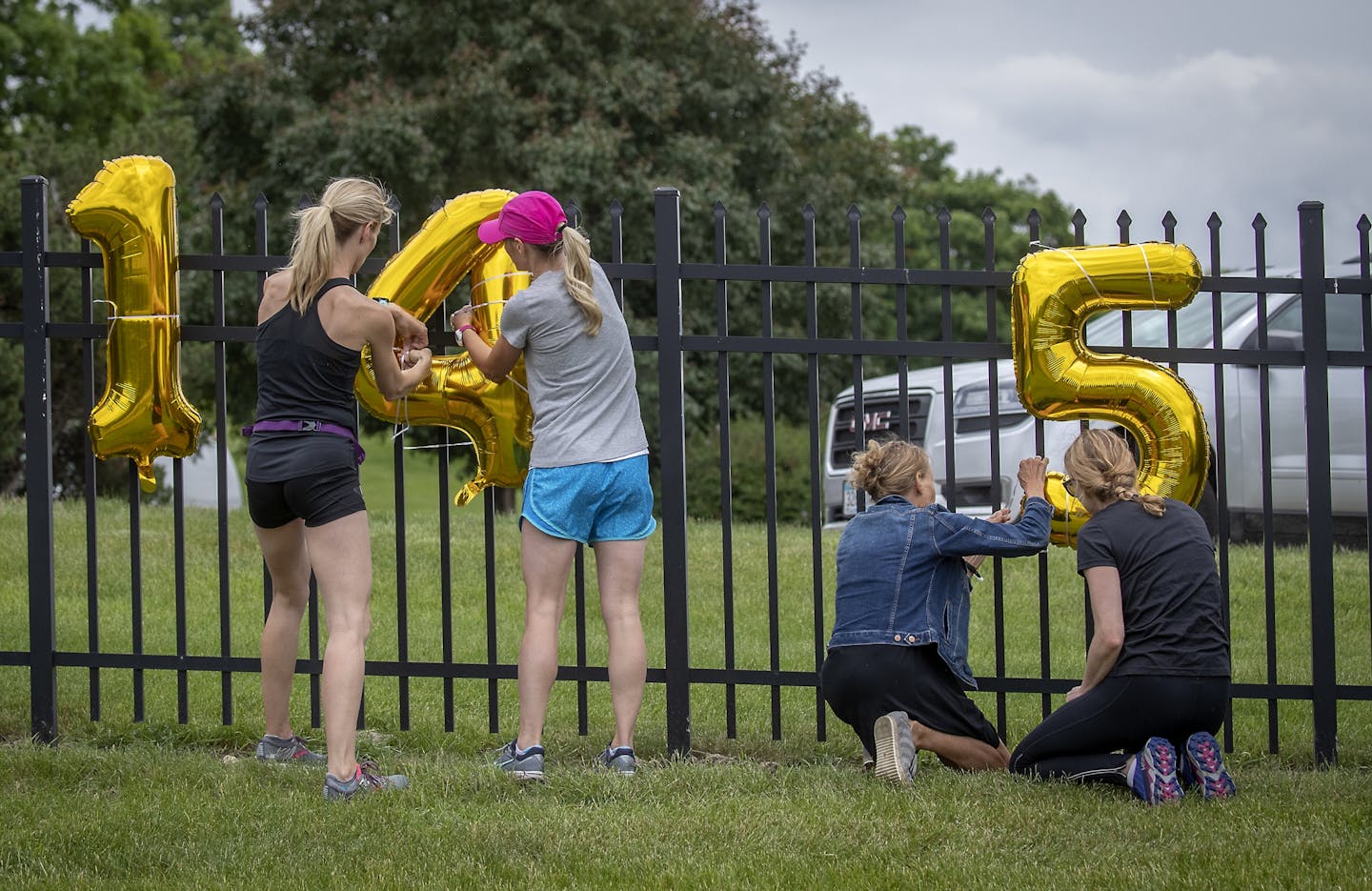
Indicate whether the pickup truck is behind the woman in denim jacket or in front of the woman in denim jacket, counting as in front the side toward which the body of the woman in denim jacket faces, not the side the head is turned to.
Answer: in front

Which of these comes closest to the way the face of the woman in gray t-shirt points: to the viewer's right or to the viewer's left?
to the viewer's left

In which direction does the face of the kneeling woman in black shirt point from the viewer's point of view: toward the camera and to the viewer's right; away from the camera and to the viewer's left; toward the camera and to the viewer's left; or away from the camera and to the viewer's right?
away from the camera and to the viewer's left

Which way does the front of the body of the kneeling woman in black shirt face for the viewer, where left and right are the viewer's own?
facing away from the viewer and to the left of the viewer

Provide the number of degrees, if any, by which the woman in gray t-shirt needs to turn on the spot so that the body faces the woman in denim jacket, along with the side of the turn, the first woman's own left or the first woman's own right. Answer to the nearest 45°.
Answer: approximately 135° to the first woman's own right

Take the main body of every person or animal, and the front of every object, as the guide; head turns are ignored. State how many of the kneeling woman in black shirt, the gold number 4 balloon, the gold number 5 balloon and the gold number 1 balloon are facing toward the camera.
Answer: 3

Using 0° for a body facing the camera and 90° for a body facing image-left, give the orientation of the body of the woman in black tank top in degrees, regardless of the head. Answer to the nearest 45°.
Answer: approximately 225°

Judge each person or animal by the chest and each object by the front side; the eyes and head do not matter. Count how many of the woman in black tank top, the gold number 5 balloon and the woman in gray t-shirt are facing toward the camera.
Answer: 1

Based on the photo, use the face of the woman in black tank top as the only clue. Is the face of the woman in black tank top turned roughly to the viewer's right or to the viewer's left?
to the viewer's right

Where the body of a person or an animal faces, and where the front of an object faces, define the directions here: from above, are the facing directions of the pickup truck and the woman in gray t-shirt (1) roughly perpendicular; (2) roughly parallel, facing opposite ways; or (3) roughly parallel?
roughly perpendicular

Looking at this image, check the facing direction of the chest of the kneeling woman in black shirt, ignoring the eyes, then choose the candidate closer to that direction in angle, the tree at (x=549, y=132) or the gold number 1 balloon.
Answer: the tree

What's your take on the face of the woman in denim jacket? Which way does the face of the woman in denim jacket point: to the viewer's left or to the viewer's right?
to the viewer's right

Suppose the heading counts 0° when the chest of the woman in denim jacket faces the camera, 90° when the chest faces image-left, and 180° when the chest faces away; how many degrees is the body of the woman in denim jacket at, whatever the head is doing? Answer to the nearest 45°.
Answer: approximately 225°

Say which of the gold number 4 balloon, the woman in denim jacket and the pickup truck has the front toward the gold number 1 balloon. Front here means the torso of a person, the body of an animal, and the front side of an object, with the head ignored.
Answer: the pickup truck

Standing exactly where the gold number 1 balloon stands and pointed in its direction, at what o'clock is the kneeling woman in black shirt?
The kneeling woman in black shirt is roughly at 10 o'clock from the gold number 1 balloon.
